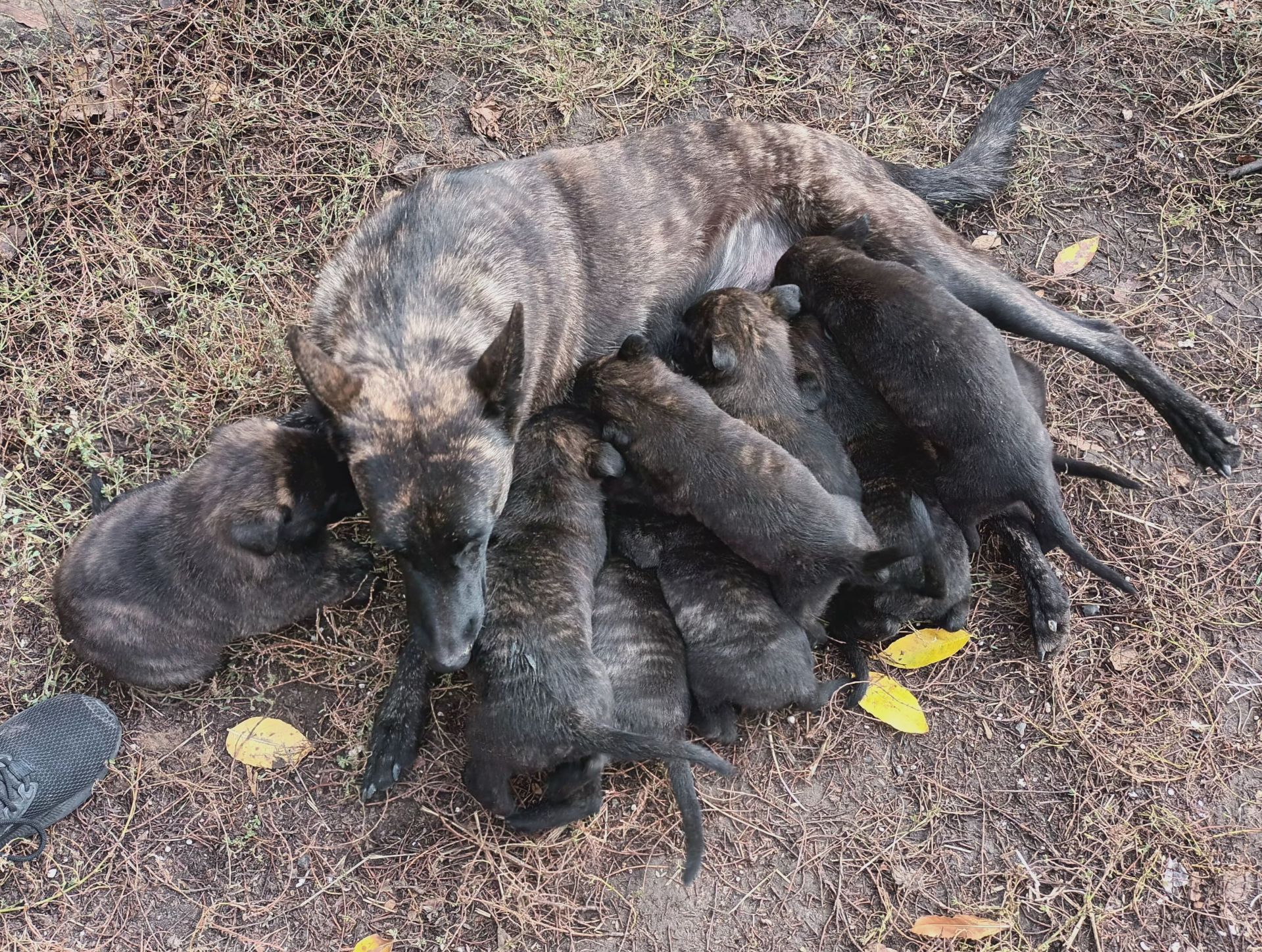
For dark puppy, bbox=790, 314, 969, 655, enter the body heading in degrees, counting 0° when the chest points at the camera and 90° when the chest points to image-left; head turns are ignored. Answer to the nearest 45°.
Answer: approximately 135°

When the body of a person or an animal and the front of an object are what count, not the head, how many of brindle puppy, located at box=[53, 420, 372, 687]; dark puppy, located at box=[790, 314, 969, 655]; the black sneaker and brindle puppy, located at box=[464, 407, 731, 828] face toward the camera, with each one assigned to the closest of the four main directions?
0

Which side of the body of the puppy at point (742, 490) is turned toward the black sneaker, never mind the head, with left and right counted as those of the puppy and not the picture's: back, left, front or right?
left

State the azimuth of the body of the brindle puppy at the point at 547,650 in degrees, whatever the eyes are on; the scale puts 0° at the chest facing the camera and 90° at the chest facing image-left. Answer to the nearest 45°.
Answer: approximately 180°

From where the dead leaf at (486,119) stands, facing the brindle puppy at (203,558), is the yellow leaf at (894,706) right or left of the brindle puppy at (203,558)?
left

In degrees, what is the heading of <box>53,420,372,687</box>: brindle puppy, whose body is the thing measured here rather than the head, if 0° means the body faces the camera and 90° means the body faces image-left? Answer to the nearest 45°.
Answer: approximately 225°

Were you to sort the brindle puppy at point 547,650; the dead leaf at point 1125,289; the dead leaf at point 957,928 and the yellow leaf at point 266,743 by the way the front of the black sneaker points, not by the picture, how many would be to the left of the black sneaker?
0

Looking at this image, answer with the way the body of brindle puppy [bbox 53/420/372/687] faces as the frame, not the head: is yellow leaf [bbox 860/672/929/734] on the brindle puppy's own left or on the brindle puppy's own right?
on the brindle puppy's own right

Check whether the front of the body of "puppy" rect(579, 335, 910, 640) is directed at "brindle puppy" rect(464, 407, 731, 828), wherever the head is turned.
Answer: no

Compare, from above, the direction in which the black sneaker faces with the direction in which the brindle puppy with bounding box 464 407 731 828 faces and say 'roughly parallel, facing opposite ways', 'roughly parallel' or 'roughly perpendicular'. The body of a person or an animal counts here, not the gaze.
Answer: roughly parallel

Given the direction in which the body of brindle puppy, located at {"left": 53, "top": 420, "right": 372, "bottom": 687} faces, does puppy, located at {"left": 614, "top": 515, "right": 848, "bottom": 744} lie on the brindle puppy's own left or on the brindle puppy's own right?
on the brindle puppy's own right

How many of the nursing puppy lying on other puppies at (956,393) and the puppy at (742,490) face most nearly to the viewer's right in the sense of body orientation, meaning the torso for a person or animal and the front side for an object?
0

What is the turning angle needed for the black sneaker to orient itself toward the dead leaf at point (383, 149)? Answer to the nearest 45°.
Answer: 0° — it already faces it

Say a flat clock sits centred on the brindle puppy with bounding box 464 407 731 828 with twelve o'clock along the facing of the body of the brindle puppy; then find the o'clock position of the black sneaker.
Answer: The black sneaker is roughly at 9 o'clock from the brindle puppy.

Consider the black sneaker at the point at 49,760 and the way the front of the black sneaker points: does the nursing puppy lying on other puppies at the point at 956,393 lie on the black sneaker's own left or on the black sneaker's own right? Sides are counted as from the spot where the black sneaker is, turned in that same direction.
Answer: on the black sneaker's own right

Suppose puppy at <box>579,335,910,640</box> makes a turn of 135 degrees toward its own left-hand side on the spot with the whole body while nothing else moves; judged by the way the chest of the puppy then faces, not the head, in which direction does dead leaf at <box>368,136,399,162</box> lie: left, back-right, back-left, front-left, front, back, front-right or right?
back-right

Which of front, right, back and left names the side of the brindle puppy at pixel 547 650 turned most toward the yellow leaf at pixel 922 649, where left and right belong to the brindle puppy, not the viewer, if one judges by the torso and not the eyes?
right

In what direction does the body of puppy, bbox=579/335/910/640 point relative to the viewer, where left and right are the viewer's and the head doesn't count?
facing away from the viewer and to the left of the viewer
